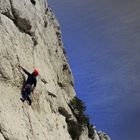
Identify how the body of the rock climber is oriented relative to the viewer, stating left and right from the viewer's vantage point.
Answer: facing away from the viewer and to the left of the viewer
